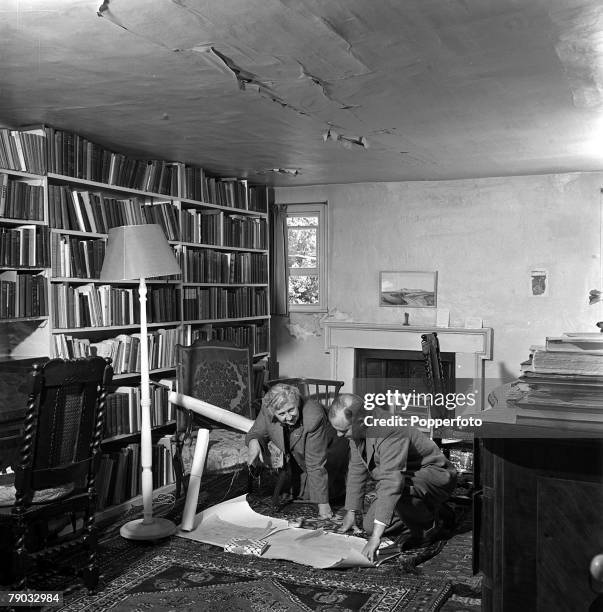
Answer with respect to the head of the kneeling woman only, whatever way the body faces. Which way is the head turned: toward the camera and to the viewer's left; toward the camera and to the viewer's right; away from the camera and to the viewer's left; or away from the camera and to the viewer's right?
toward the camera and to the viewer's right

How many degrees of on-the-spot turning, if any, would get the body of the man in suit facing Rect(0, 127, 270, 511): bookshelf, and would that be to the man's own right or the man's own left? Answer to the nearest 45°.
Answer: approximately 45° to the man's own right

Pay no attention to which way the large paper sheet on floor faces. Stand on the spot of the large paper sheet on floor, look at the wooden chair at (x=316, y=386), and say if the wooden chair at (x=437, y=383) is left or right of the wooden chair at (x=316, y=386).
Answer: right

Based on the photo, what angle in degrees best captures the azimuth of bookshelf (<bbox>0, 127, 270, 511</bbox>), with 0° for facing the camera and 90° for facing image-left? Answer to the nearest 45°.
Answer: approximately 315°

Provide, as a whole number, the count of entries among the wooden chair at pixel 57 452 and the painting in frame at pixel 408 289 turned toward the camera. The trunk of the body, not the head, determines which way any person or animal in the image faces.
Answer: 1

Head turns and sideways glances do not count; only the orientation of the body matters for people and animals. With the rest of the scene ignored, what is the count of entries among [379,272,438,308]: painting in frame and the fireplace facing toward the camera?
2

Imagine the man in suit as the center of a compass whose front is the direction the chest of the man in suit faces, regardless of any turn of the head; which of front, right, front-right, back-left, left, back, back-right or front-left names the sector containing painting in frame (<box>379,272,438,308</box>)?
back-right

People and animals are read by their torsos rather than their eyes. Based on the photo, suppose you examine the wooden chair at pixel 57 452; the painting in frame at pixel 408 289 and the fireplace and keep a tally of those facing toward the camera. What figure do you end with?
2
